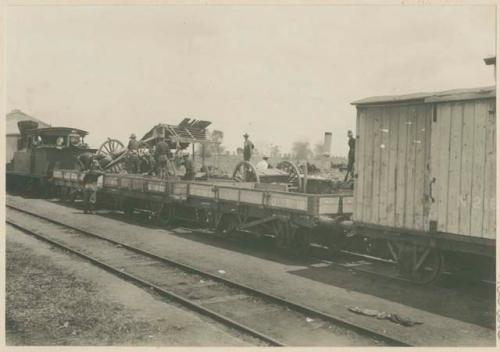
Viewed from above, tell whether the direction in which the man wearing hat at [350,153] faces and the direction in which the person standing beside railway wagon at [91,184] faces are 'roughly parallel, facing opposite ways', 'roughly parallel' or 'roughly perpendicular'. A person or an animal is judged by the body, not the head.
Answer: roughly perpendicular

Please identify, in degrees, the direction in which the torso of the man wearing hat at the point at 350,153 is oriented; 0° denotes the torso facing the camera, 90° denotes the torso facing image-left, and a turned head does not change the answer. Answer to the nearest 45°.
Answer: approximately 90°

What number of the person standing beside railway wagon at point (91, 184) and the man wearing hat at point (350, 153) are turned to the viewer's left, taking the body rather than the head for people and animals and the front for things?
1

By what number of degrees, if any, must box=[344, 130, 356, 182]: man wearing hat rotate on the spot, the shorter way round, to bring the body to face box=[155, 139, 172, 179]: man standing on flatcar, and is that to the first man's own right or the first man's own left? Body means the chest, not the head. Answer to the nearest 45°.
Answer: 0° — they already face them

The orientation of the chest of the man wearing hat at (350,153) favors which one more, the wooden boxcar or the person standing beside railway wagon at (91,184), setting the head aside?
the person standing beside railway wagon

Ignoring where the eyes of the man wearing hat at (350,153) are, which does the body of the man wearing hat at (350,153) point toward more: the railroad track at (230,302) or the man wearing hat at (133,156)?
the man wearing hat
